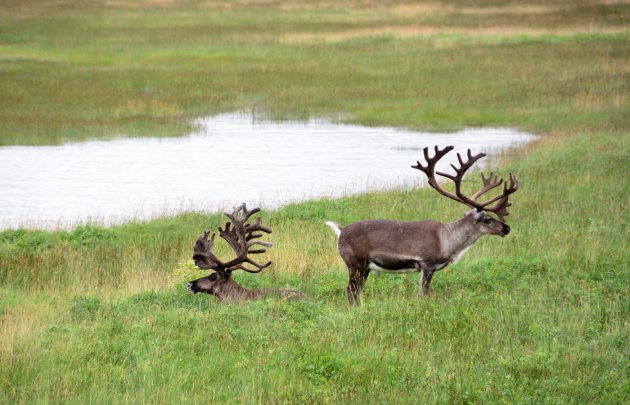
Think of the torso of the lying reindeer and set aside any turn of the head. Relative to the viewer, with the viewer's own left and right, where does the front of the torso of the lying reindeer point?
facing to the left of the viewer

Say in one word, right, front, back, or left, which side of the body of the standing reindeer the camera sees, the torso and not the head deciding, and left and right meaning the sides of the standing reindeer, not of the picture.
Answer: right

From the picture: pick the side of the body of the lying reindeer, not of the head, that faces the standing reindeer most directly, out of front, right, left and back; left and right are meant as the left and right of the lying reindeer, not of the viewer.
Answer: back

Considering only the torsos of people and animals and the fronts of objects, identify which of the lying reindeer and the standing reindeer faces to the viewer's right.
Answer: the standing reindeer

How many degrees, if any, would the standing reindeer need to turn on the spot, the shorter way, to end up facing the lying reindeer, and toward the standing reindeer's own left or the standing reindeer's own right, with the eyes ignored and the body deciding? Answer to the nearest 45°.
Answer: approximately 180°

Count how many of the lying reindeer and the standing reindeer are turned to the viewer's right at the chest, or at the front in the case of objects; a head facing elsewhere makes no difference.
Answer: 1

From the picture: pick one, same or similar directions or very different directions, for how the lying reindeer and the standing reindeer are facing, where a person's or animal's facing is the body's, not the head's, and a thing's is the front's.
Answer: very different directions
